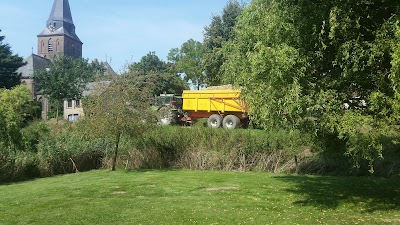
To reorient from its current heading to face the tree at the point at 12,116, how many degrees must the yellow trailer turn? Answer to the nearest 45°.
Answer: approximately 45° to its left

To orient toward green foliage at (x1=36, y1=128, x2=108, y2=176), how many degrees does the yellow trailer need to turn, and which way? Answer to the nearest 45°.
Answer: approximately 45° to its left

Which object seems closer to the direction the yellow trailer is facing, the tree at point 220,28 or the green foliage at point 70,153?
the green foliage

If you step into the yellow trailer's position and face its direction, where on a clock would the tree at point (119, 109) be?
The tree is roughly at 10 o'clock from the yellow trailer.

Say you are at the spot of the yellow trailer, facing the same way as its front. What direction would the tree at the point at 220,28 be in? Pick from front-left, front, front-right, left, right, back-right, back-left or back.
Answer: right

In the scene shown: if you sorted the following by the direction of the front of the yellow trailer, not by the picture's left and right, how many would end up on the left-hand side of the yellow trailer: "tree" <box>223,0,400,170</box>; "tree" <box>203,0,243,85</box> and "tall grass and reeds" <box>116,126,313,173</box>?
2

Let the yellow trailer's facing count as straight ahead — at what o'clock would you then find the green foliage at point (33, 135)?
The green foliage is roughly at 11 o'clock from the yellow trailer.

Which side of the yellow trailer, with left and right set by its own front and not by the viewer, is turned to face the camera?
left

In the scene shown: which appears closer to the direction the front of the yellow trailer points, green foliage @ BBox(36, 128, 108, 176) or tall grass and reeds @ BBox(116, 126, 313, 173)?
the green foliage
